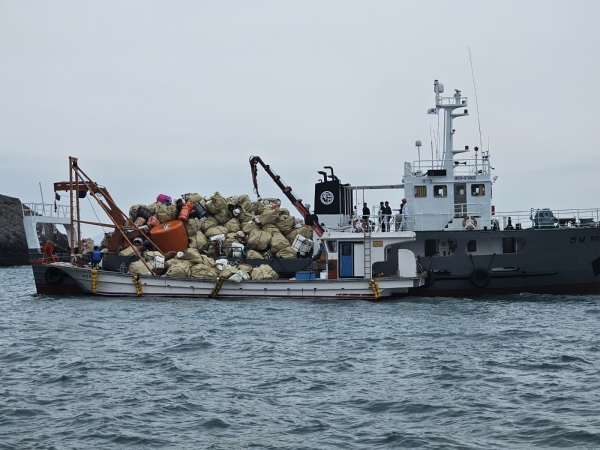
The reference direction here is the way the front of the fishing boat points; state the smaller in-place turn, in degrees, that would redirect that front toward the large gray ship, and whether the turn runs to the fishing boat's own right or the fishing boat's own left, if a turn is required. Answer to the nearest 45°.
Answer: approximately 180°

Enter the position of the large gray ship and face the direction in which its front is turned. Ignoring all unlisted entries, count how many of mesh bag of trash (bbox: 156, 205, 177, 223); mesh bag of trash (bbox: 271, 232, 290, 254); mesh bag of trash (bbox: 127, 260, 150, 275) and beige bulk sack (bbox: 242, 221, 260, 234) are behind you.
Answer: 4

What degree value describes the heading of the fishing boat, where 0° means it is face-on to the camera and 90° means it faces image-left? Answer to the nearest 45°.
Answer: approximately 90°

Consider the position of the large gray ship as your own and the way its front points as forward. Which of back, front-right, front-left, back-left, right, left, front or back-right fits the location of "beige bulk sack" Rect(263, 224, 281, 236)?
back

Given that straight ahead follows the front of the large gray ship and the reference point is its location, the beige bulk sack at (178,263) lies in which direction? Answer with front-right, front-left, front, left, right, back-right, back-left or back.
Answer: back

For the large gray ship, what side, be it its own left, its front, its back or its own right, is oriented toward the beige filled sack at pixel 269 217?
back

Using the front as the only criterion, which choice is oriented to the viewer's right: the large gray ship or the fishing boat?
the large gray ship

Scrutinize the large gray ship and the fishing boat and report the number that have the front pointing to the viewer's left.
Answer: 1

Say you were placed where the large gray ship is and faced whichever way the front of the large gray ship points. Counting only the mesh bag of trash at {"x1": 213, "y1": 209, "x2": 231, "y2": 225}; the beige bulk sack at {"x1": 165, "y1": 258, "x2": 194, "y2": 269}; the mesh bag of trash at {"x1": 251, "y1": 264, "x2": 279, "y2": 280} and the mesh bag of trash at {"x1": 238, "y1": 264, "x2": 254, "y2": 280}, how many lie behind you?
4

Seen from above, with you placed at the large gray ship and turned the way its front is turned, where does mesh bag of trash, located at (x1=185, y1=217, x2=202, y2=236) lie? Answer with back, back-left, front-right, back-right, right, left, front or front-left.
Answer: back

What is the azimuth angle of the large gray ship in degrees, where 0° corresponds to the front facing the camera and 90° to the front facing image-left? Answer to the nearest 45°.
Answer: approximately 270°

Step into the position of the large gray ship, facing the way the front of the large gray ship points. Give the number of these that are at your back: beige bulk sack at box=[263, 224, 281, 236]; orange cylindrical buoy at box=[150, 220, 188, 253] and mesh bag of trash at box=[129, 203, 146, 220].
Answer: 3

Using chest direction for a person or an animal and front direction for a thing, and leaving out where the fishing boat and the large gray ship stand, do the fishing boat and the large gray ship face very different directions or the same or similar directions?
very different directions
